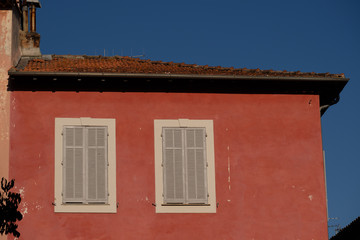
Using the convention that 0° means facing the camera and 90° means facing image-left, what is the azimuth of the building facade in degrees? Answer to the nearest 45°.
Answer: approximately 0°
